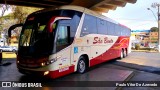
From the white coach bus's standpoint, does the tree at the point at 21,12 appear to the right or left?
on its right

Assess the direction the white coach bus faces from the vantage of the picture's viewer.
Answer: facing the viewer and to the left of the viewer
